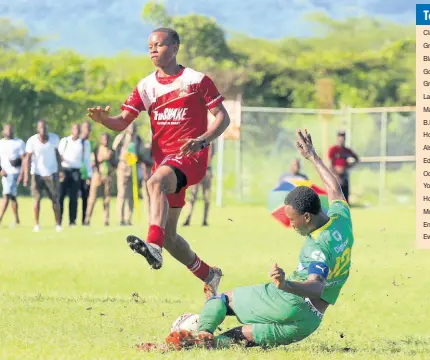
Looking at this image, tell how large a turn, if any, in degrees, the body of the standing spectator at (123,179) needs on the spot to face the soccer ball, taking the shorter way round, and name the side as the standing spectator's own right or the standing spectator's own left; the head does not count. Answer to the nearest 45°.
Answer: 0° — they already face it

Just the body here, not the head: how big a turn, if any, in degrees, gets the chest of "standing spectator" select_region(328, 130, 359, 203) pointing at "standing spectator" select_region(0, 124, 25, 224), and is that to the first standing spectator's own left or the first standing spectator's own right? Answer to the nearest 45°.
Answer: approximately 45° to the first standing spectator's own right

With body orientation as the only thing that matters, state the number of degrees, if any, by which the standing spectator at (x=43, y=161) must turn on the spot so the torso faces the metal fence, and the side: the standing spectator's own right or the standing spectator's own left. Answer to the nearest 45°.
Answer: approximately 135° to the standing spectator's own left

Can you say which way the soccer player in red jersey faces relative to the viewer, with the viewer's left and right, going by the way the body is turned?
facing the viewer and to the left of the viewer

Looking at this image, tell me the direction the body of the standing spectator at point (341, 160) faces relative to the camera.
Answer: toward the camera

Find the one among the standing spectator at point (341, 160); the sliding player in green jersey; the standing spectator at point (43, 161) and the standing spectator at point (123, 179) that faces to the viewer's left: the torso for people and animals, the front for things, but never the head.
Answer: the sliding player in green jersey

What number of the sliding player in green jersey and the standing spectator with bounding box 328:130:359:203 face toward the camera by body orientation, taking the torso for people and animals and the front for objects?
1

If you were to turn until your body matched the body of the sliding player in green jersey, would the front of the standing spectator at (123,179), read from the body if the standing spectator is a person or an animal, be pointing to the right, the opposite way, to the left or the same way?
to the left

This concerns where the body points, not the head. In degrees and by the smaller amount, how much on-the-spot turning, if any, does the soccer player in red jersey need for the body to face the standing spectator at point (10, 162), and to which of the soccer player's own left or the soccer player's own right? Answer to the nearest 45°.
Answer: approximately 135° to the soccer player's own right

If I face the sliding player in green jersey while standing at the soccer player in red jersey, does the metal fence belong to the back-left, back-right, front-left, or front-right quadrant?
back-left

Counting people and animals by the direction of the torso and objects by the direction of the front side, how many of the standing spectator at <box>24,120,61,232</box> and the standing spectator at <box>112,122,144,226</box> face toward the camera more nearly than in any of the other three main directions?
2

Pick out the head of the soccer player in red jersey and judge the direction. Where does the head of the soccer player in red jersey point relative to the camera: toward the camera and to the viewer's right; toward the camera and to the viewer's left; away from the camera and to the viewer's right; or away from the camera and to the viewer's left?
toward the camera and to the viewer's left

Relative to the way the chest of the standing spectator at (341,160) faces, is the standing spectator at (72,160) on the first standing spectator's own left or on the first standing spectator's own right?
on the first standing spectator's own right

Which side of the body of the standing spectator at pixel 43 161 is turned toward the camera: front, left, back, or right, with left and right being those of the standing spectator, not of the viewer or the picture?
front

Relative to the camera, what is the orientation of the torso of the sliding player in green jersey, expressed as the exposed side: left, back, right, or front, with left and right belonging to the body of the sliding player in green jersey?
left

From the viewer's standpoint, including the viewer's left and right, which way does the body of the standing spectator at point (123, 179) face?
facing the viewer

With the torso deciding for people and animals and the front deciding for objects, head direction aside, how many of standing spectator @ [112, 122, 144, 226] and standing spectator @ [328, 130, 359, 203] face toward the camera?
2
